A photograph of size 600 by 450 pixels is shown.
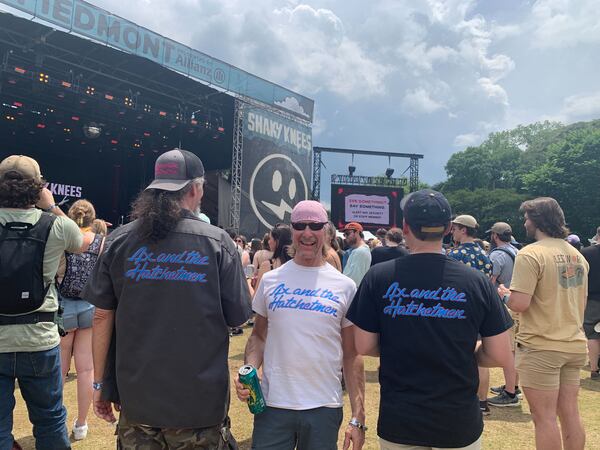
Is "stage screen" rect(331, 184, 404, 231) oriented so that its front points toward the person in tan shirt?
yes

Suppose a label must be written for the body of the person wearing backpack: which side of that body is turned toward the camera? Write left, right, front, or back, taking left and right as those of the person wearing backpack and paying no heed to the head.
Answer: back

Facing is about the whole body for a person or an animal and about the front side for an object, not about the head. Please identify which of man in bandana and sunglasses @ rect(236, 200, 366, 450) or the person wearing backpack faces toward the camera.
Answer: the man in bandana and sunglasses

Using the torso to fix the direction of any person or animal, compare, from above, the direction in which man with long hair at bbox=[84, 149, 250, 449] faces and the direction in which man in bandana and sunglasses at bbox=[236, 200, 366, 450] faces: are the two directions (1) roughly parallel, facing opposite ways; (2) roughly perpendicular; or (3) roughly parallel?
roughly parallel, facing opposite ways

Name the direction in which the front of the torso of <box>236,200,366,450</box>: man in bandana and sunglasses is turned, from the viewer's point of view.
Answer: toward the camera

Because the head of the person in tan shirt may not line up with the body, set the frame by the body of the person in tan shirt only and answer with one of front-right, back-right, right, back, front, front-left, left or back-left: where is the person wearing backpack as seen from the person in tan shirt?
left

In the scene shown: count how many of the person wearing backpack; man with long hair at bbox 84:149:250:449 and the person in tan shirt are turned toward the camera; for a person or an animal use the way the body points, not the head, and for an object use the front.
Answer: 0

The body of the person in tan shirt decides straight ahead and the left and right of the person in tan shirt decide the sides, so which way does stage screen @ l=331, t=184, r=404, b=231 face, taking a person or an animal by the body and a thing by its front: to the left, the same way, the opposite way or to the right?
the opposite way

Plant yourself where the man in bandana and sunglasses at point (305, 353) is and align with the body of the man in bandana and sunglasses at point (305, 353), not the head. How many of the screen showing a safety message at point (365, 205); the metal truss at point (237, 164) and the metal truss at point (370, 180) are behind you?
3

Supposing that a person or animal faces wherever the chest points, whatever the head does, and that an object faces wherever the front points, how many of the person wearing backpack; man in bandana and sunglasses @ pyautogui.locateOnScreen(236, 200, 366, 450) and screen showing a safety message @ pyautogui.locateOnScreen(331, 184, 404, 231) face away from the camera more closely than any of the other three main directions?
1

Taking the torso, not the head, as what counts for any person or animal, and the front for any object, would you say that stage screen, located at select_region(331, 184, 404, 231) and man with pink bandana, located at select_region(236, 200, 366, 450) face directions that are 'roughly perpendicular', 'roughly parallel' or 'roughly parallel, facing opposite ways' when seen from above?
roughly parallel

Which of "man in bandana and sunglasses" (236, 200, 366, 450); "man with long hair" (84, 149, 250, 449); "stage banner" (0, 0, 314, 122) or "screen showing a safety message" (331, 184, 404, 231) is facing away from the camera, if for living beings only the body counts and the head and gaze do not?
"man with long hair" (84, 149, 250, 449)

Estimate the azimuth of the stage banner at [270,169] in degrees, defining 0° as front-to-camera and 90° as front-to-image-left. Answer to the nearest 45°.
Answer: approximately 315°

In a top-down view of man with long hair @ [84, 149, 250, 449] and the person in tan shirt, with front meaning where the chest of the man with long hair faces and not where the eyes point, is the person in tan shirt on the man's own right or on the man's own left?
on the man's own right

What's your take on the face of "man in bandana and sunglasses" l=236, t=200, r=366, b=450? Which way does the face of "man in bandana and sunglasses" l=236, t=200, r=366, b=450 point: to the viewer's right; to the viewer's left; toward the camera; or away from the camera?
toward the camera

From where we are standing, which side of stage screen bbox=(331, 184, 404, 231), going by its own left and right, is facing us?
front

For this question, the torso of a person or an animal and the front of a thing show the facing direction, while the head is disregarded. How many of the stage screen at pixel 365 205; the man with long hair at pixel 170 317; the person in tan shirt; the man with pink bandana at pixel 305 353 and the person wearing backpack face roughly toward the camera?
2

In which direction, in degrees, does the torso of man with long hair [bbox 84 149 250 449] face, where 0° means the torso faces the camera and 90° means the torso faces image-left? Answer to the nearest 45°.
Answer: approximately 180°

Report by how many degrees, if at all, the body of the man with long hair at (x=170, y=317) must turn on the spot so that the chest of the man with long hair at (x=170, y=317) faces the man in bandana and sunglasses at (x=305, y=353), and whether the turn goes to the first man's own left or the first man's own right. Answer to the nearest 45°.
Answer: approximately 90° to the first man's own right

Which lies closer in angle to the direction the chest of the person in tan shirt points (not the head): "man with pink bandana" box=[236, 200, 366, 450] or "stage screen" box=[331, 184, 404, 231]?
the stage screen
